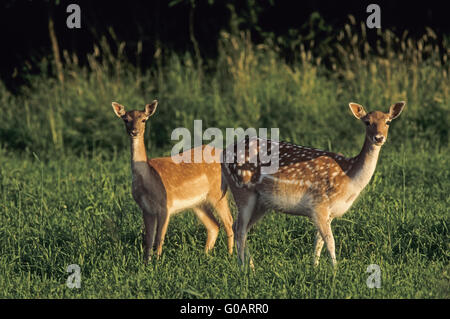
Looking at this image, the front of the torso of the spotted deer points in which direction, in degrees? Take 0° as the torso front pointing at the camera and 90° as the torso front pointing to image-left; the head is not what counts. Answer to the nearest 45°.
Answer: approximately 270°

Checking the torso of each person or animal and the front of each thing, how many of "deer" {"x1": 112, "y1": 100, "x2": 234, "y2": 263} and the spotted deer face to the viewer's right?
1

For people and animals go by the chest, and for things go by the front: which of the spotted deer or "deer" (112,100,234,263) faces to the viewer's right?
the spotted deer

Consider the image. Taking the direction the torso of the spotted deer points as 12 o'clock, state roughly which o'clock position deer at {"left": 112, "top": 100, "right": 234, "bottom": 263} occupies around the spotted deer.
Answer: The deer is roughly at 7 o'clock from the spotted deer.

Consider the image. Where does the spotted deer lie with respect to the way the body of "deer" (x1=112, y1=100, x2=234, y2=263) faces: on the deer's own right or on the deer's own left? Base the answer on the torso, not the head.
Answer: on the deer's own left

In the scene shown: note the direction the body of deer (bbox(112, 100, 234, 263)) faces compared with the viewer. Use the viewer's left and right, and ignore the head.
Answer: facing the viewer and to the left of the viewer
